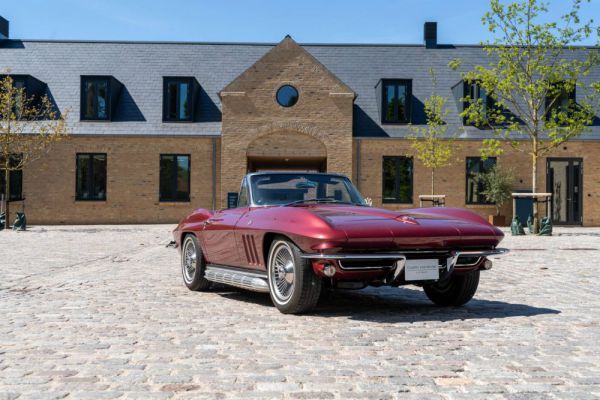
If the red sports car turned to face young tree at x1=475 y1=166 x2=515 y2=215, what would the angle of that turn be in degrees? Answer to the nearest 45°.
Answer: approximately 135° to its left

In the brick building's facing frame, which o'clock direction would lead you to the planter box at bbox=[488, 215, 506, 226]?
The planter box is roughly at 9 o'clock from the brick building.

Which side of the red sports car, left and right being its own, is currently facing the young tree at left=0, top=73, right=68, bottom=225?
back

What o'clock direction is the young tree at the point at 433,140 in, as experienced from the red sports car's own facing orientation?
The young tree is roughly at 8 o'clock from the red sports car.

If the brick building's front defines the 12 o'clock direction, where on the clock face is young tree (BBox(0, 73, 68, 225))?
The young tree is roughly at 3 o'clock from the brick building.

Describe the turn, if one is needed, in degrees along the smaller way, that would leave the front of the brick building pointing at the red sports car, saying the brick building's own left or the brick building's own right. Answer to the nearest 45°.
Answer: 0° — it already faces it

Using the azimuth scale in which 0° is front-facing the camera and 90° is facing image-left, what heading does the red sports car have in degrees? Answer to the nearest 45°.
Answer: approximately 315°

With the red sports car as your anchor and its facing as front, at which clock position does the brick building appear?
The brick building is roughly at 7 o'clock from the red sports car.

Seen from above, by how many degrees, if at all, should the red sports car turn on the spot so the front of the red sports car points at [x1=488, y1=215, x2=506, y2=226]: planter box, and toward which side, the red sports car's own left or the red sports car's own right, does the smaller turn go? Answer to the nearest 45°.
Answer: approximately 135° to the red sports car's own left
